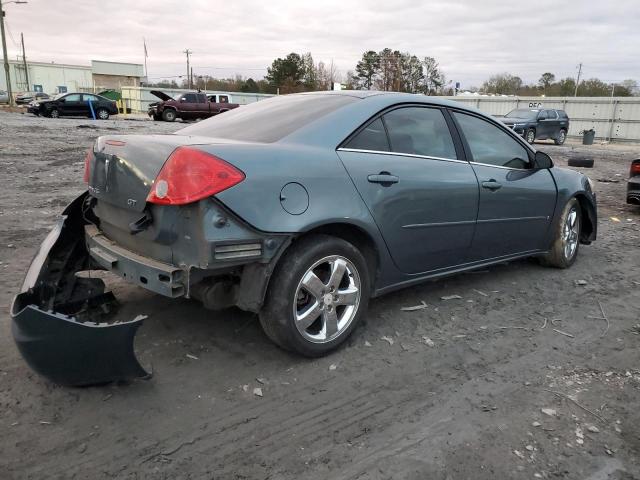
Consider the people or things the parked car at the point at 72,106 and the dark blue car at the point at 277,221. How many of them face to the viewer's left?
1

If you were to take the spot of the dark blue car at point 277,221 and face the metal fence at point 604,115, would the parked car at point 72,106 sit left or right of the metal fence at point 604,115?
left

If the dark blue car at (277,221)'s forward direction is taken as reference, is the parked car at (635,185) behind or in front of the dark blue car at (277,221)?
in front

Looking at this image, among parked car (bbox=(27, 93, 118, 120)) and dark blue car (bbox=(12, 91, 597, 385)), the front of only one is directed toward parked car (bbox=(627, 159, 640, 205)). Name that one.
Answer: the dark blue car

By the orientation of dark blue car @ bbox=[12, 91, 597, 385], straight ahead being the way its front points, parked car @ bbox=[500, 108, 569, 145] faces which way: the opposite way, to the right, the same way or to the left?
the opposite way

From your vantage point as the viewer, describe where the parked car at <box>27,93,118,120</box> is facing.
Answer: facing to the left of the viewer

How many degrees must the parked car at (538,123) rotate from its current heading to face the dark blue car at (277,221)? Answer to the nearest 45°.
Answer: approximately 45° to its left

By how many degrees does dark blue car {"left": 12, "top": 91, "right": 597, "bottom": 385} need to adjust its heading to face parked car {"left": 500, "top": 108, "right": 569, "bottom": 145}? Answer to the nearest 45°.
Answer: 0° — it already faces it

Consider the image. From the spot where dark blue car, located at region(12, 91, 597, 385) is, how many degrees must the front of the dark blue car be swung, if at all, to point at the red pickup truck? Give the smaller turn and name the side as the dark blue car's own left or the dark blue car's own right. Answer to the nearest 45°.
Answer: approximately 45° to the dark blue car's own left

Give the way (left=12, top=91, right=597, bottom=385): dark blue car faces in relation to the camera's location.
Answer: facing away from the viewer and to the right of the viewer

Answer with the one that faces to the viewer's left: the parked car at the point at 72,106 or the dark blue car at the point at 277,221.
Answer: the parked car
